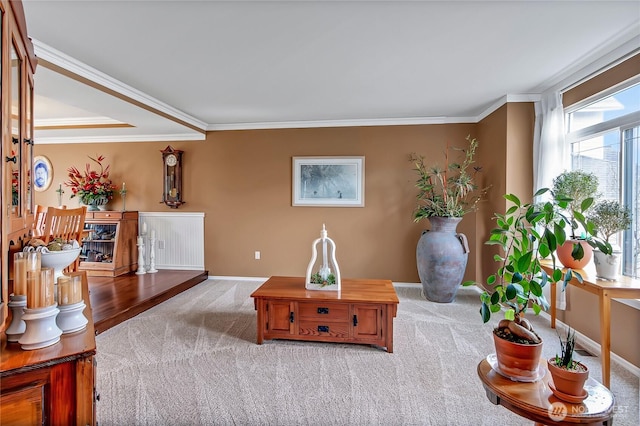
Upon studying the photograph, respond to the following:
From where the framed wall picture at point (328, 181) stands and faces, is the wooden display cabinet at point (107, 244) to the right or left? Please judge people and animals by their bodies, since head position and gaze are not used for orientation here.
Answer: on its right

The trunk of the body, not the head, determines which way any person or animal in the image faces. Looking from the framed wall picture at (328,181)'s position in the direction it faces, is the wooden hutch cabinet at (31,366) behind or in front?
in front

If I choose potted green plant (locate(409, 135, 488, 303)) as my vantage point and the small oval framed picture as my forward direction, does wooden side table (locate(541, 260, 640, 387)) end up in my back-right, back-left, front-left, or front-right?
back-left

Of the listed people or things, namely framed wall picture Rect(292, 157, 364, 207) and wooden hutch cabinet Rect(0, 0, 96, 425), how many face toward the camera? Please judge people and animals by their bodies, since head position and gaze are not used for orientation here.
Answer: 1

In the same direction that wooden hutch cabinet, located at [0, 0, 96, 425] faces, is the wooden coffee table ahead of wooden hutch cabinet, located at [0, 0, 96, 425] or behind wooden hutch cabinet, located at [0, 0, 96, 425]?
ahead

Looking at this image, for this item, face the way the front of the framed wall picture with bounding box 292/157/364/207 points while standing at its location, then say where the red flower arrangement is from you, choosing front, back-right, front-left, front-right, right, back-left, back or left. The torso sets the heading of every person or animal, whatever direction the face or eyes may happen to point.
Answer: right

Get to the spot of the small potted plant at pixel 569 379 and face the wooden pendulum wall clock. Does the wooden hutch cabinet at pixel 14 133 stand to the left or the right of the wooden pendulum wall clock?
left

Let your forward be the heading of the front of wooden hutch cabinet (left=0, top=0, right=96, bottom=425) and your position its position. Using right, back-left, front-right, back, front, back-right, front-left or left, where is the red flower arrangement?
left

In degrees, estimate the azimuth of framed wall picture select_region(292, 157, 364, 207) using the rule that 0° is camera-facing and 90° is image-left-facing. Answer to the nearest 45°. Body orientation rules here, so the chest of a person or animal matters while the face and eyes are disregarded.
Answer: approximately 0°

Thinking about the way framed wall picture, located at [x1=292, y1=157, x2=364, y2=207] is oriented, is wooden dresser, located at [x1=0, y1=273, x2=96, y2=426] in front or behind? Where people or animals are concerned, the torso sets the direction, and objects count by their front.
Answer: in front

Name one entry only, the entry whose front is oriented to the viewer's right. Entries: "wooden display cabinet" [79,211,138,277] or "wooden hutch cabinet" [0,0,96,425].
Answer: "wooden hutch cabinet" [0,0,96,425]

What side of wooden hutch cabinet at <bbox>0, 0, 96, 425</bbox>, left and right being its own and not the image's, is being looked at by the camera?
right

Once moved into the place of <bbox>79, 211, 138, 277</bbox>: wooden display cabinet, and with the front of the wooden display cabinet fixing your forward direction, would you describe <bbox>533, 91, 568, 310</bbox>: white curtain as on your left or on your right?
on your left

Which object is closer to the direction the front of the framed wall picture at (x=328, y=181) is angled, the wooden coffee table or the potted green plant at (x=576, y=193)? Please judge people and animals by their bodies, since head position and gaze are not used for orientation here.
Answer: the wooden coffee table

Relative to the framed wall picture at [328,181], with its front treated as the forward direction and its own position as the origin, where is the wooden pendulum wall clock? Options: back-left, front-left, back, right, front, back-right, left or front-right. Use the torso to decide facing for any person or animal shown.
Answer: right

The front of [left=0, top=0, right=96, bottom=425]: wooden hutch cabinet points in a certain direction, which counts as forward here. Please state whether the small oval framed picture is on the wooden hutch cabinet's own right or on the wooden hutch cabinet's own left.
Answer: on the wooden hutch cabinet's own left
